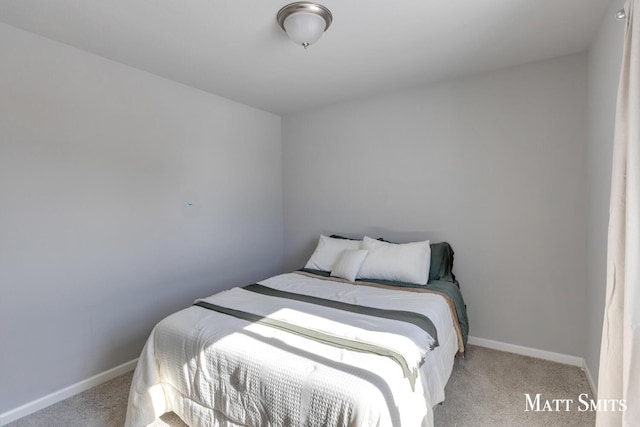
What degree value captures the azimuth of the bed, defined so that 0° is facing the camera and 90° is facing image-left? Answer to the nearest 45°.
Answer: approximately 45°

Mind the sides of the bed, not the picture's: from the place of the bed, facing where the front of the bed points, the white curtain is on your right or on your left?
on your left

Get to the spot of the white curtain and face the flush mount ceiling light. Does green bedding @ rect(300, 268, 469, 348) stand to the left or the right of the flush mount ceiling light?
right
